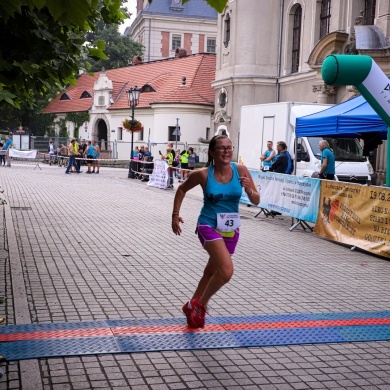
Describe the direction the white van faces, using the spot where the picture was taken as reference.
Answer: facing the viewer and to the right of the viewer

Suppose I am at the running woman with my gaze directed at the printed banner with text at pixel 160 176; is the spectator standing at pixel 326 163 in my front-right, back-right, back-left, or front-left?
front-right

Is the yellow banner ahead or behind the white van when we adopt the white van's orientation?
ahead

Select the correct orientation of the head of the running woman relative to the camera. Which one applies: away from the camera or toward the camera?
toward the camera

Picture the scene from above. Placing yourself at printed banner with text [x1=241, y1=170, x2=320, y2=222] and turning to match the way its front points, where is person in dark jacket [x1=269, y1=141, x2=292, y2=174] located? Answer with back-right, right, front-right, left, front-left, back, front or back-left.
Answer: back-right

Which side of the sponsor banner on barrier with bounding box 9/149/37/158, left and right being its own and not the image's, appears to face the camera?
front

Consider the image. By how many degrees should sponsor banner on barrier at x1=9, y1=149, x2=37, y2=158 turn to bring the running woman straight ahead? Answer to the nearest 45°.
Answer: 0° — it already faces them

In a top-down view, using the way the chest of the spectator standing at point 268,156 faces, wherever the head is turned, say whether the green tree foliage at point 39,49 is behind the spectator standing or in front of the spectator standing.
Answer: in front

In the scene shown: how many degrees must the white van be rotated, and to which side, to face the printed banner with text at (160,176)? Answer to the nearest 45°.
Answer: approximately 180°

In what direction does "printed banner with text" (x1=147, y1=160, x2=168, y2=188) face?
toward the camera

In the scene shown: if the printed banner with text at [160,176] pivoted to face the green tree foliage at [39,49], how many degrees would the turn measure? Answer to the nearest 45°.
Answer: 0° — it already faces it
